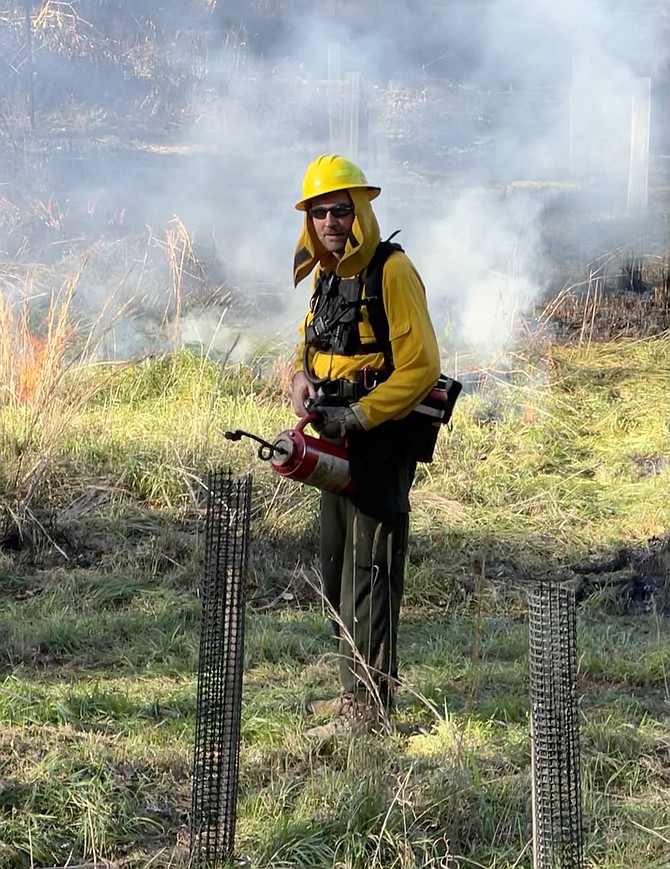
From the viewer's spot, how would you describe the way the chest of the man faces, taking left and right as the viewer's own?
facing the viewer and to the left of the viewer

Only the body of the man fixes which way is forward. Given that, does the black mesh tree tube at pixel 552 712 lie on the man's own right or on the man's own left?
on the man's own left

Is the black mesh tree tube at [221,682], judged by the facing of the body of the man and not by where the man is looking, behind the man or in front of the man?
in front

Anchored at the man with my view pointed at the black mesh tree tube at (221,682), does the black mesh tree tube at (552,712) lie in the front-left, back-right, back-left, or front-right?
front-left
